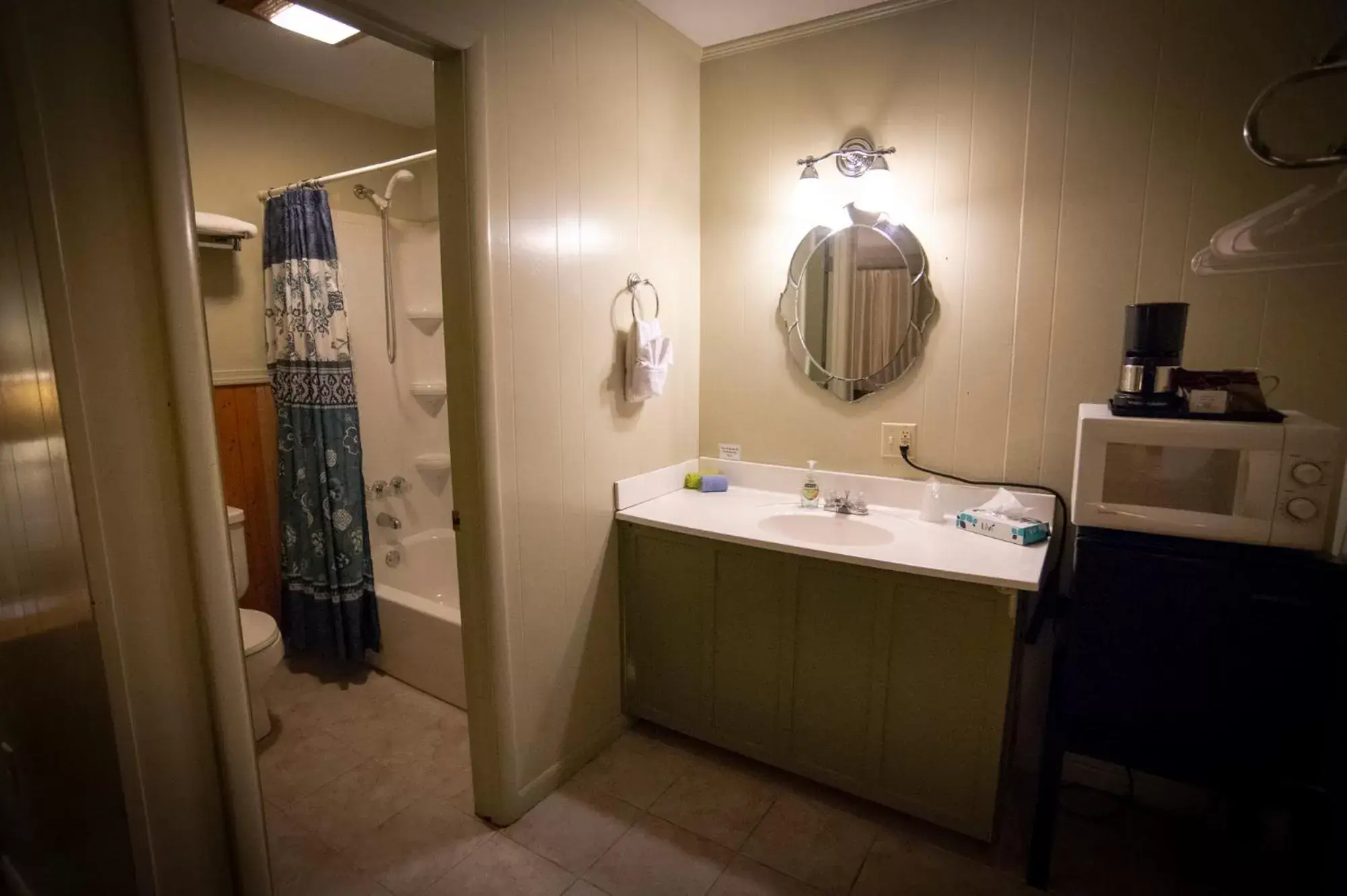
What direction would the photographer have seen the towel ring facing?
facing the viewer and to the right of the viewer

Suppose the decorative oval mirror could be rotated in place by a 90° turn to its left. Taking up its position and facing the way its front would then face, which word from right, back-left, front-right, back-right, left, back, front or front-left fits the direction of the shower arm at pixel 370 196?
back

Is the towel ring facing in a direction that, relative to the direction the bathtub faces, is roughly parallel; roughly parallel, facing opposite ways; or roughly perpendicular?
roughly perpendicular

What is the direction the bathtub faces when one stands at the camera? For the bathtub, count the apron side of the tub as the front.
facing the viewer and to the left of the viewer

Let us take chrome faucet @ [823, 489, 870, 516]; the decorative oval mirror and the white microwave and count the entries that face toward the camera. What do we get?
3

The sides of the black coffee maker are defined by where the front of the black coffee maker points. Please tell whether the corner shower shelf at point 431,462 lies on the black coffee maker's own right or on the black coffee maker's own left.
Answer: on the black coffee maker's own right

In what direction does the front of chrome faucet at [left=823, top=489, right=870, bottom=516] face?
toward the camera

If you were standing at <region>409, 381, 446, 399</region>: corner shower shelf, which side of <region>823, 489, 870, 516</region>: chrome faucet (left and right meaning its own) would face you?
right

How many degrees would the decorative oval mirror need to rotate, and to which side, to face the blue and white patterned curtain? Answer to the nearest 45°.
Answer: approximately 90° to its right

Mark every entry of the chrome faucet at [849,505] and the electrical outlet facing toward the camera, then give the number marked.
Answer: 2

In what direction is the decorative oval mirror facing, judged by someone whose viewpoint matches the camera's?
facing the viewer

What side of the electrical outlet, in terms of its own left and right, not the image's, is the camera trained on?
front
